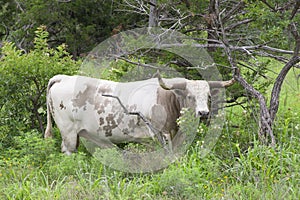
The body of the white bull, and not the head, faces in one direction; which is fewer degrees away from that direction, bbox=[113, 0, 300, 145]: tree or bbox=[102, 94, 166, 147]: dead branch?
the tree

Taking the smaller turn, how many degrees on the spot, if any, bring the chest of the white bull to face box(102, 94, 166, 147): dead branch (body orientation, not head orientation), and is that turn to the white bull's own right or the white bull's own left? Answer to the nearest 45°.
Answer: approximately 45° to the white bull's own right

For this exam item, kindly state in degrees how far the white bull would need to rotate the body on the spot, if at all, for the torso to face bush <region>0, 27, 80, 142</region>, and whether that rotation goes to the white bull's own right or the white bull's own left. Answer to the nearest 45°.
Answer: approximately 180°

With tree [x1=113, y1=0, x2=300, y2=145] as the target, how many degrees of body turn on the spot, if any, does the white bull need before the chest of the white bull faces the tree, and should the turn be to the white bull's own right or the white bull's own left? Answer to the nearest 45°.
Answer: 0° — it already faces it

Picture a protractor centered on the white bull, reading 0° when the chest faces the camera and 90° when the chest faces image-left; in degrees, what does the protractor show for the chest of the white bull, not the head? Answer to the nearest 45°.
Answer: approximately 270°
